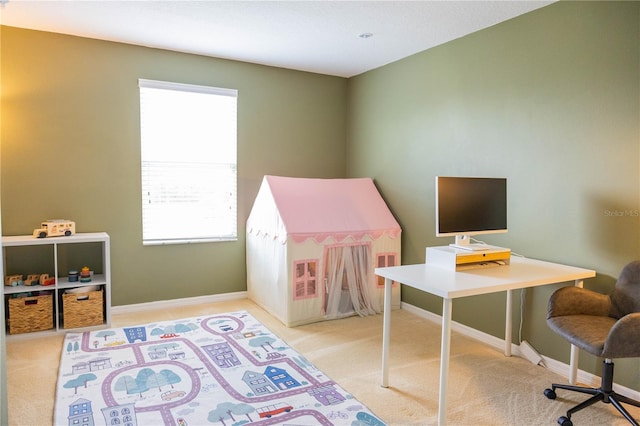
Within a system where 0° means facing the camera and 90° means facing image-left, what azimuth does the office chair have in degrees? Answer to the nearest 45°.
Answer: approximately 45°

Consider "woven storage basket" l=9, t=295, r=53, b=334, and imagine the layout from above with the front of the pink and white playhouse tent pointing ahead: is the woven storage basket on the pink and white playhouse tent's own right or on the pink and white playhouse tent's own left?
on the pink and white playhouse tent's own right

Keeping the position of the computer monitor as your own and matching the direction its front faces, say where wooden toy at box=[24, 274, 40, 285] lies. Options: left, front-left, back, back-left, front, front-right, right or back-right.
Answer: back-right

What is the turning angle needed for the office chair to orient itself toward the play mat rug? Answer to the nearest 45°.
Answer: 0° — it already faces it
